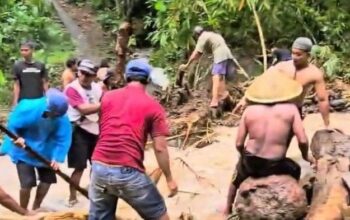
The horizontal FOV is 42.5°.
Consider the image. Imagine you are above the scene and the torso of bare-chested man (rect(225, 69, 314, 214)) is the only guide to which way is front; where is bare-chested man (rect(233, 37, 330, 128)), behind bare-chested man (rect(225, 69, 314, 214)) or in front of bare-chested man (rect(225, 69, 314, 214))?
in front

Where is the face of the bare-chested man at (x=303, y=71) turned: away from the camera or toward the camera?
toward the camera

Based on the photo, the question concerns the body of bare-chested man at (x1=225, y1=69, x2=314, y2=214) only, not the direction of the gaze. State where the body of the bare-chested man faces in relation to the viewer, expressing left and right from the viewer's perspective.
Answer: facing away from the viewer

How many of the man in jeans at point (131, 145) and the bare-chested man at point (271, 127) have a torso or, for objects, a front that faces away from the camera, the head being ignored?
2

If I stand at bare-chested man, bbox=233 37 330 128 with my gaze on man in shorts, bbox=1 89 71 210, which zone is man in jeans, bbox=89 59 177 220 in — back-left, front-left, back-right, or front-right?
front-left

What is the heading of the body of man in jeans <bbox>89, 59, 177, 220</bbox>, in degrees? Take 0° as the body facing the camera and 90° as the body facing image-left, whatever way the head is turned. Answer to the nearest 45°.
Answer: approximately 180°

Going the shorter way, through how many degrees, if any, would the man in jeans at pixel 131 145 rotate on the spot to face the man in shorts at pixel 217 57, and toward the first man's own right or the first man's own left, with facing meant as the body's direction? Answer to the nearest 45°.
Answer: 0° — they already face them

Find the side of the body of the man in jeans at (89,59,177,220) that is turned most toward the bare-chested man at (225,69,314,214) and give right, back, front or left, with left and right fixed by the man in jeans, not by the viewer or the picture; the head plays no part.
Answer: right

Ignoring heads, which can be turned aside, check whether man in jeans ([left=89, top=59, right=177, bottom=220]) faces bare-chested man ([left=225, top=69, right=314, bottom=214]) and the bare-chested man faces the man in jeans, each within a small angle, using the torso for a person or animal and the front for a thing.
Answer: no

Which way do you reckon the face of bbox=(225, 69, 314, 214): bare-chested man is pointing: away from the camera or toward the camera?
away from the camera

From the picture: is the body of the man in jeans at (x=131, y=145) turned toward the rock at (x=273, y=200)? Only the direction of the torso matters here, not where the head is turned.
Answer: no

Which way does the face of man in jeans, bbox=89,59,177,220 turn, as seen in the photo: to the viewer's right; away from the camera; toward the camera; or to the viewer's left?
away from the camera

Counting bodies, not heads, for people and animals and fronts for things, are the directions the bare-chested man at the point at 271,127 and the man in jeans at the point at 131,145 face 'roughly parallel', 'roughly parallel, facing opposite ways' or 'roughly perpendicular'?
roughly parallel

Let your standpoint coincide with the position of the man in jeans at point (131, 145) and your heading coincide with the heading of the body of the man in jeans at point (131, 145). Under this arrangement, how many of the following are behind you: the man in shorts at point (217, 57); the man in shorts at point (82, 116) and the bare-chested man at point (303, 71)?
0

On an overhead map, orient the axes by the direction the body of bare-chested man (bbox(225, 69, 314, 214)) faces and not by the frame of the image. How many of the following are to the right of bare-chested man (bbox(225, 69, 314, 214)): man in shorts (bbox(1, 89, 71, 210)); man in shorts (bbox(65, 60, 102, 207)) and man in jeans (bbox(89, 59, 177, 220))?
0
